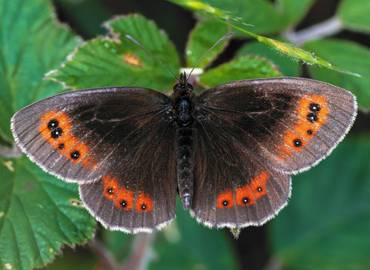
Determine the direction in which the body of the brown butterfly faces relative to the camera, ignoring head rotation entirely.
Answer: away from the camera
